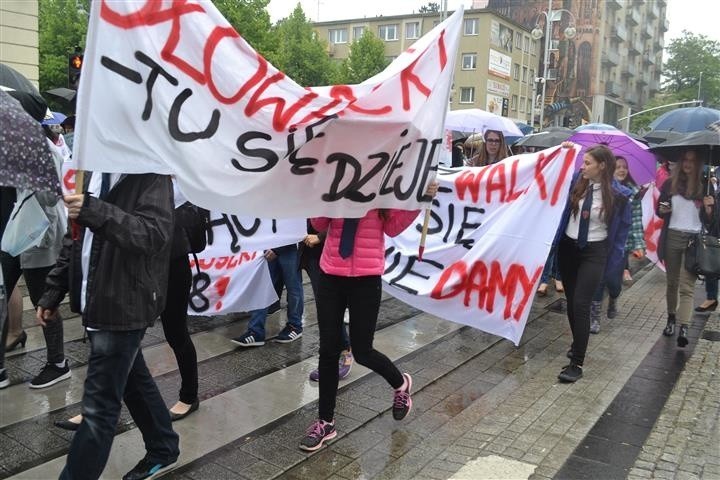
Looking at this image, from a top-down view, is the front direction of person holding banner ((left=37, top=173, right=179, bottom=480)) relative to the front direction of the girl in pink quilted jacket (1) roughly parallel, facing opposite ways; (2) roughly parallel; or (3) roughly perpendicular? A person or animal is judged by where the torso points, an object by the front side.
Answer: roughly parallel

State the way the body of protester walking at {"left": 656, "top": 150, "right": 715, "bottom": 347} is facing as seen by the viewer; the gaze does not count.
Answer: toward the camera

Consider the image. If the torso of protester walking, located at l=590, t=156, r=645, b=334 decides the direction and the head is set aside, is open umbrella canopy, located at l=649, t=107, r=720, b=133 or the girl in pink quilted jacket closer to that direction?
the girl in pink quilted jacket

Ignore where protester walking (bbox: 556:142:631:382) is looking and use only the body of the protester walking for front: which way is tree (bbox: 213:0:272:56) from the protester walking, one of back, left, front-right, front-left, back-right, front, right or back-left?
right

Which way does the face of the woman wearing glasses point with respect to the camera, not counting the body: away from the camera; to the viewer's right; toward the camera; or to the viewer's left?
toward the camera

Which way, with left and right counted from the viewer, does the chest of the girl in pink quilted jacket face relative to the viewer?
facing the viewer and to the left of the viewer

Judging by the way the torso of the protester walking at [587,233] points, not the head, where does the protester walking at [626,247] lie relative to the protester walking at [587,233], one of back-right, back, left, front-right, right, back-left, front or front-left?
back-right

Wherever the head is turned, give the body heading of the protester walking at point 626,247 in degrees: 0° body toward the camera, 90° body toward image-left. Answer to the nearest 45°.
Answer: approximately 45°

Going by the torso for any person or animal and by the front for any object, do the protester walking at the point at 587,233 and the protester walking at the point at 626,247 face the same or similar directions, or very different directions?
same or similar directions
